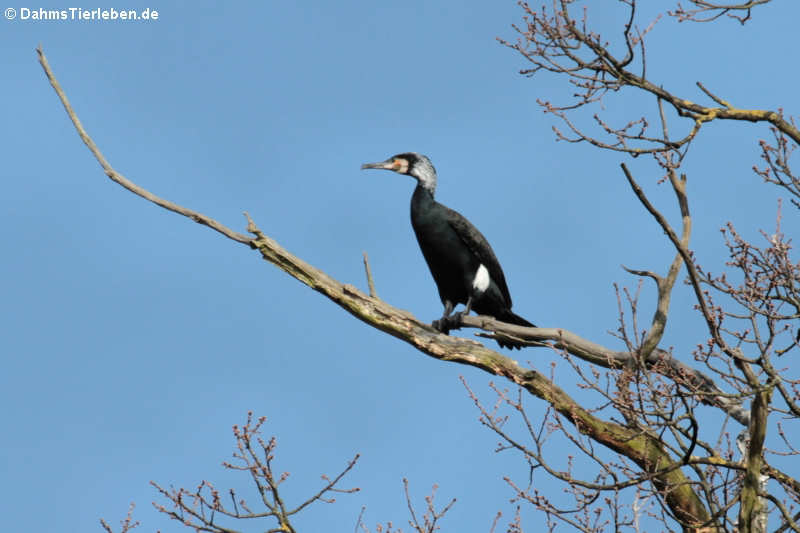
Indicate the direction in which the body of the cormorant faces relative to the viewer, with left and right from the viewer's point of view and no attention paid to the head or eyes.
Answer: facing to the left of the viewer
